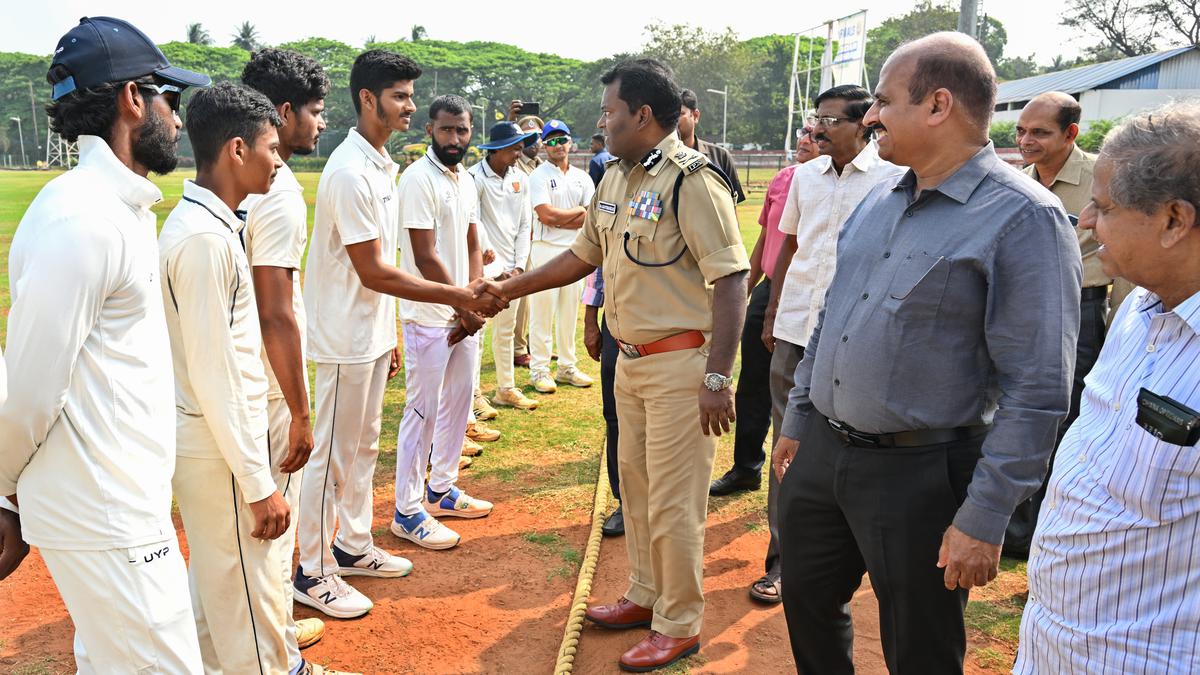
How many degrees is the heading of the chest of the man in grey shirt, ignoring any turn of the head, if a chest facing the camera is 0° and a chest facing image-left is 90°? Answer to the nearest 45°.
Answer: approximately 45°

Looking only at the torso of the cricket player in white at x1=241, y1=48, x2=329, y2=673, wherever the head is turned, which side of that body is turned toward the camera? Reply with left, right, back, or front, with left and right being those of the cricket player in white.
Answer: right

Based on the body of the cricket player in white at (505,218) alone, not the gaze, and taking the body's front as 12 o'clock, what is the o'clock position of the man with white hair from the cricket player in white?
The man with white hair is roughly at 1 o'clock from the cricket player in white.

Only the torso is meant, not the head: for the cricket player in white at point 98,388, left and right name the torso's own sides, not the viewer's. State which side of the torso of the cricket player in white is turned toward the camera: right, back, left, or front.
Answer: right

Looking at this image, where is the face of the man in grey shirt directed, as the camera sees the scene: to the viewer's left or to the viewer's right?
to the viewer's left

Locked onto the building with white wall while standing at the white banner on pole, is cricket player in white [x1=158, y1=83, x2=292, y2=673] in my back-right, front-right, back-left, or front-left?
back-right

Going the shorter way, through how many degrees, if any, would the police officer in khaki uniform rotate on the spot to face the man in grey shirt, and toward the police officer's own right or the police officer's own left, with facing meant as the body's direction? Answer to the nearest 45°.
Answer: approximately 90° to the police officer's own left

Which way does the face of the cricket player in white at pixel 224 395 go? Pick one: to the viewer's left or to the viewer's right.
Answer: to the viewer's right

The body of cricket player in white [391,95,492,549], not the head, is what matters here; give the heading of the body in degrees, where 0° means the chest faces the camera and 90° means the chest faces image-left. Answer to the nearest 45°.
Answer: approximately 315°

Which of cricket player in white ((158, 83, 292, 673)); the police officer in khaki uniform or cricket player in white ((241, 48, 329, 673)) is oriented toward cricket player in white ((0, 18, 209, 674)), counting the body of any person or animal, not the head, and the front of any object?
the police officer in khaki uniform

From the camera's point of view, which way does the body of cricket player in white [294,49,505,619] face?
to the viewer's right

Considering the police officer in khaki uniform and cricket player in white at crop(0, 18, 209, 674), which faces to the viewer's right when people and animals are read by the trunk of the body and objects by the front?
the cricket player in white

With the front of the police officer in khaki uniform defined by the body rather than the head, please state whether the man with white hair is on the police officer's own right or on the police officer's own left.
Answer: on the police officer's own left

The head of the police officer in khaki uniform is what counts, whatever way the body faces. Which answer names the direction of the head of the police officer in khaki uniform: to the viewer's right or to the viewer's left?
to the viewer's left
